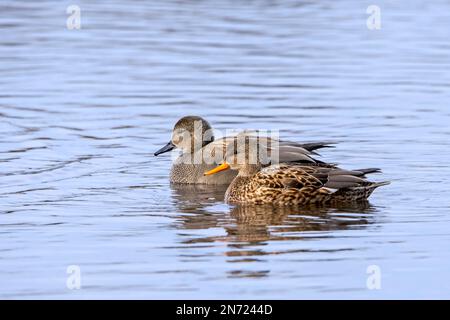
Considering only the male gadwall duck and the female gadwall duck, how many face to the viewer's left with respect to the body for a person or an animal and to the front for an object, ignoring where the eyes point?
2

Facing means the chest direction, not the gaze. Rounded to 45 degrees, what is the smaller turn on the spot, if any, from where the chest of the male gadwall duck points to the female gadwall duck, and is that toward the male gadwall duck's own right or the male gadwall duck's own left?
approximately 135° to the male gadwall duck's own left

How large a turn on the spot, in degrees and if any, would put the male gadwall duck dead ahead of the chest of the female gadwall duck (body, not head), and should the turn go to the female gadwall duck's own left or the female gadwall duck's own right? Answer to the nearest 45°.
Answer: approximately 45° to the female gadwall duck's own right

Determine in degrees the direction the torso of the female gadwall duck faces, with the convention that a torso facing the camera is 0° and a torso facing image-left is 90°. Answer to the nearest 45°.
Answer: approximately 90°

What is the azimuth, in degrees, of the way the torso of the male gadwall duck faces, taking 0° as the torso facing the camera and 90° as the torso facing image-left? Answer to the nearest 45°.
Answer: approximately 90°
